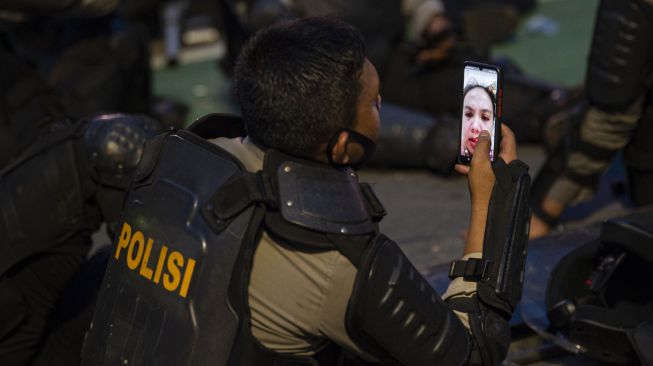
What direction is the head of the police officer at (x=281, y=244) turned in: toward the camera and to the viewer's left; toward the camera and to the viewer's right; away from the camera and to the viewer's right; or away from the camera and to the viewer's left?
away from the camera and to the viewer's right

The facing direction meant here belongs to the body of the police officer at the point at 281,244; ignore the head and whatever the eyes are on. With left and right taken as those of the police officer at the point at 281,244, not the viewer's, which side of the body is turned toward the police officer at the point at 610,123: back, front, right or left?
front

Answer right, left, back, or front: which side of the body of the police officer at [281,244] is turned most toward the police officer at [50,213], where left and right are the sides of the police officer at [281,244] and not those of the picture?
left

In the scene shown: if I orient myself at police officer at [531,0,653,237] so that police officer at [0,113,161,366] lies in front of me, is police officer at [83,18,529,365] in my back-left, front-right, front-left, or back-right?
front-left

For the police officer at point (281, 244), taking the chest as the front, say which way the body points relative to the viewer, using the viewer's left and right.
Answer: facing away from the viewer and to the right of the viewer
